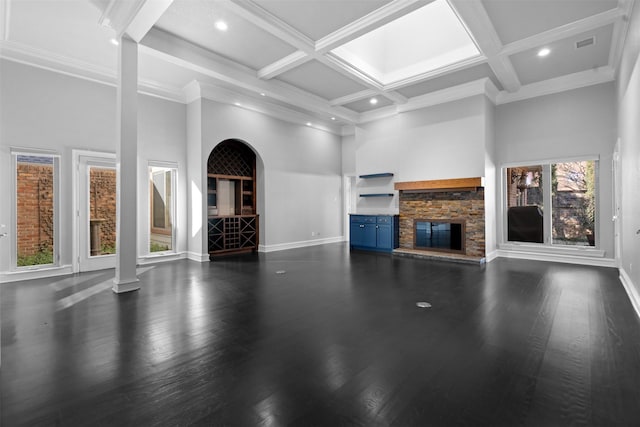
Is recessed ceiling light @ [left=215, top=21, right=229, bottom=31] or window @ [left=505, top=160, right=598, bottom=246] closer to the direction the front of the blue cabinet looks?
the recessed ceiling light

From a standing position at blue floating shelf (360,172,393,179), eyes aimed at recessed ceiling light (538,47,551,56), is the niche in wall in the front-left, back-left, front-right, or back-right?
back-right

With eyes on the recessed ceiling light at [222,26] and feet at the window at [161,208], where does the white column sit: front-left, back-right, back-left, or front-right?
front-right

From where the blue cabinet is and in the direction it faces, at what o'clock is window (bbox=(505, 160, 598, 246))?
The window is roughly at 8 o'clock from the blue cabinet.

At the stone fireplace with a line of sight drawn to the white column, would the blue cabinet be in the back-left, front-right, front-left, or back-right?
front-right

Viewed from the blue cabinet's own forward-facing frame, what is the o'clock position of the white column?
The white column is roughly at 12 o'clock from the blue cabinet.

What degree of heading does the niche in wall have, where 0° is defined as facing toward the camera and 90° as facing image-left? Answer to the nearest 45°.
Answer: approximately 315°

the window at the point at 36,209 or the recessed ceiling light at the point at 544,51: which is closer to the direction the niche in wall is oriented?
the recessed ceiling light

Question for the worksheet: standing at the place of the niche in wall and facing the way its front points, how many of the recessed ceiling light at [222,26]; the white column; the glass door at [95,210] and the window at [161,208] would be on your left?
0

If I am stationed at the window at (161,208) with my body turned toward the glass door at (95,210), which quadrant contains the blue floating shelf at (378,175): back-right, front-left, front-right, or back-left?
back-left

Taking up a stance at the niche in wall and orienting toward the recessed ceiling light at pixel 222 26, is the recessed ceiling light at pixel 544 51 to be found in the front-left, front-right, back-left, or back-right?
front-left

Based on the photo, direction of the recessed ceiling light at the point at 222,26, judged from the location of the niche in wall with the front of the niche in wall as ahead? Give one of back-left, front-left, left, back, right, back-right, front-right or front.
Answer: front-right

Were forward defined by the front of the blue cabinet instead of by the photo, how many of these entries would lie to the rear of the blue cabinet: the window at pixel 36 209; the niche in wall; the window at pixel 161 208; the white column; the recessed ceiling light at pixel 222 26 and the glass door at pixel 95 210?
0

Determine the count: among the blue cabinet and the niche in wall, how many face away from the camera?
0

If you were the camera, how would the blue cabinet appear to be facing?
facing the viewer and to the left of the viewer

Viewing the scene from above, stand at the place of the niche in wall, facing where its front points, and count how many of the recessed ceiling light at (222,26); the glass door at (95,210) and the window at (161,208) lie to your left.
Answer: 0

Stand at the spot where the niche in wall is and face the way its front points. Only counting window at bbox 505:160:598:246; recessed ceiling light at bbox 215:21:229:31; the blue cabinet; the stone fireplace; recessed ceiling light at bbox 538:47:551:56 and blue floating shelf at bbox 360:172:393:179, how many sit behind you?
0
